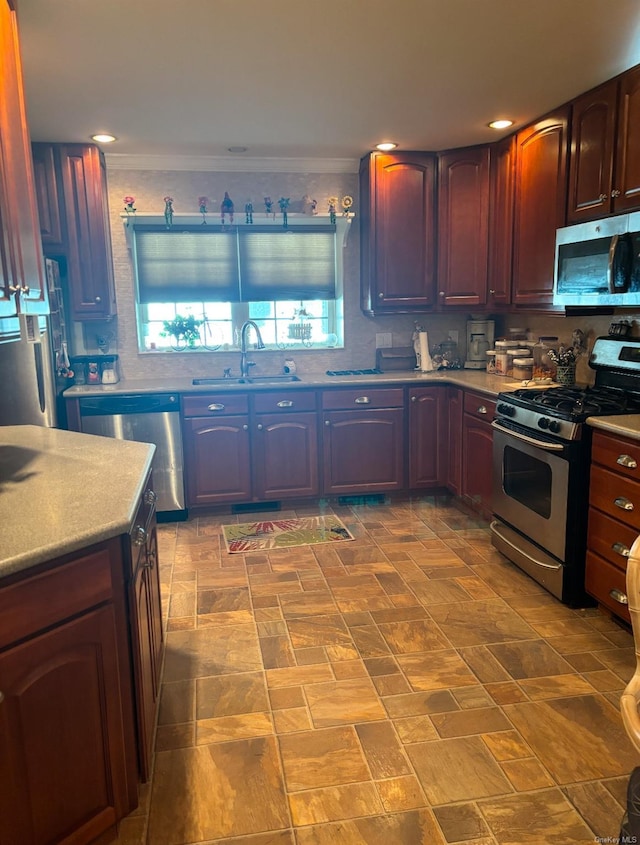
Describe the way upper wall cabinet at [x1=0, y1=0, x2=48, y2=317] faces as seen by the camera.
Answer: facing to the right of the viewer

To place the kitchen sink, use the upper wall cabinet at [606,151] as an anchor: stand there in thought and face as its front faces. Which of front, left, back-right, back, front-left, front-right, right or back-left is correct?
front-right

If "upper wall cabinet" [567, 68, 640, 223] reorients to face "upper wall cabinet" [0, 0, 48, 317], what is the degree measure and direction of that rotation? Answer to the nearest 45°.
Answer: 0° — it already faces it

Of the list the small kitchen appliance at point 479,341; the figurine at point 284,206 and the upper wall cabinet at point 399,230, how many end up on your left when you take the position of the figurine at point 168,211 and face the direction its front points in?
3

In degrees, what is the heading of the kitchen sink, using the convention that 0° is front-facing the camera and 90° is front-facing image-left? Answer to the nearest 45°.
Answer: approximately 0°

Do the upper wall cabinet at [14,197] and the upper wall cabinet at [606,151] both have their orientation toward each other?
yes

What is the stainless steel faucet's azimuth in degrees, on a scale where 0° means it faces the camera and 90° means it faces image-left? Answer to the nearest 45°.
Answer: approximately 315°

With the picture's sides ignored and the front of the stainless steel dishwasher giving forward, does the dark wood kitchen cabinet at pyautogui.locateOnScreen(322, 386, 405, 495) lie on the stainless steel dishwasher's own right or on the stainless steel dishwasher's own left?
on the stainless steel dishwasher's own left

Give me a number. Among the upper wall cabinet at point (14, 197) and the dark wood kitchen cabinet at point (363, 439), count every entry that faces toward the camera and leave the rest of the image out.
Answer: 1

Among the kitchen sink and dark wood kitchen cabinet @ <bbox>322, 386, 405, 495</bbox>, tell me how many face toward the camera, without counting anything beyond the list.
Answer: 2
